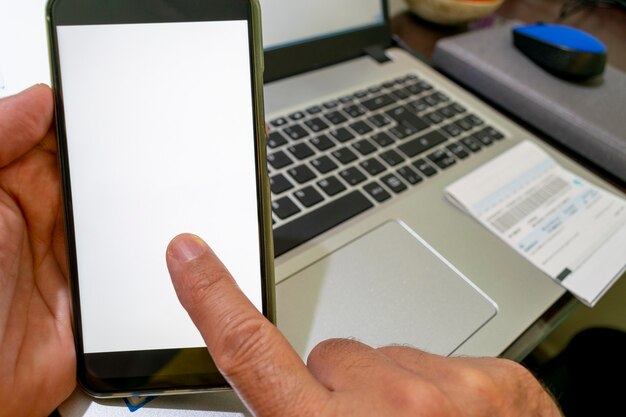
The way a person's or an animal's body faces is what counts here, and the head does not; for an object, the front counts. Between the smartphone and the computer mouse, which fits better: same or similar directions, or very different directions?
very different directions

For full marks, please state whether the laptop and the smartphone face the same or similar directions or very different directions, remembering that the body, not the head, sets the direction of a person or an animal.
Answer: same or similar directions

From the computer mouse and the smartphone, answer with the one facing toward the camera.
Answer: the smartphone

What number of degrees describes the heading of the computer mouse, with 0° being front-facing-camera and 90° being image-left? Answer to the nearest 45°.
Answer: approximately 135°

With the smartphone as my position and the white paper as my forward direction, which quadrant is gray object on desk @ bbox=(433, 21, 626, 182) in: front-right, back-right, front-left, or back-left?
front-left

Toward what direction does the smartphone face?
toward the camera

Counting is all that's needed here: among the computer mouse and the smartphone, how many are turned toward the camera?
1

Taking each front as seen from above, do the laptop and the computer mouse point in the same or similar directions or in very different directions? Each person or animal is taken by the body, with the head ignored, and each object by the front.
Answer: very different directions
